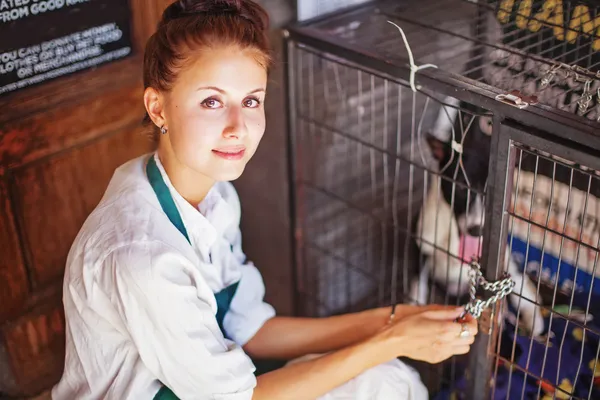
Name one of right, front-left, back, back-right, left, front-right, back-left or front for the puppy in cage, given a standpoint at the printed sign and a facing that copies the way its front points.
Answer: front-left

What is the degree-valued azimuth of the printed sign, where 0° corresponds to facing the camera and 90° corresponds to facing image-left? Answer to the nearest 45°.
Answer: approximately 315°
